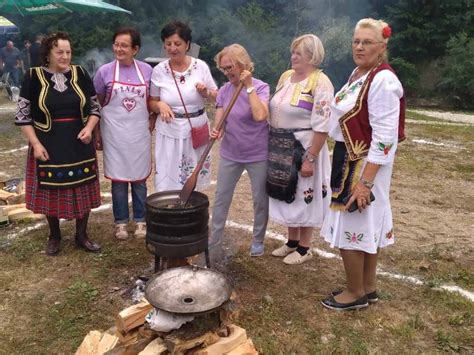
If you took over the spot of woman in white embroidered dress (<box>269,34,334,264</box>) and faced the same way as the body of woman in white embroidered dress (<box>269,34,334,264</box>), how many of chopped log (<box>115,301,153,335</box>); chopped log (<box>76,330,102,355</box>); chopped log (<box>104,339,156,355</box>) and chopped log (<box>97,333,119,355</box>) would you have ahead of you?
4

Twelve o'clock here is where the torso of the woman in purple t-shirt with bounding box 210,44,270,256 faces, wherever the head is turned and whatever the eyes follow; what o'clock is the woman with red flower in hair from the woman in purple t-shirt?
The woman with red flower in hair is roughly at 9 o'clock from the woman in purple t-shirt.

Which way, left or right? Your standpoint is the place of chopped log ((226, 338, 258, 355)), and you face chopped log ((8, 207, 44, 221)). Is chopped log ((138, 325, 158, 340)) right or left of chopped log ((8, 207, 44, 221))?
left

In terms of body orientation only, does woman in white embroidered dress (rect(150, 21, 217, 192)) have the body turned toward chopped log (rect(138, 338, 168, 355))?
yes

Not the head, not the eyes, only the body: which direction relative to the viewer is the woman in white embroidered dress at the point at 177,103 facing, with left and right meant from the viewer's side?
facing the viewer

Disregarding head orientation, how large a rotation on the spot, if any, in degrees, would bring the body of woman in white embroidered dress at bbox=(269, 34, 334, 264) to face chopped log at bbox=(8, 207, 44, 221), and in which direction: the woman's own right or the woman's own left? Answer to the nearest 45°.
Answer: approximately 45° to the woman's own right

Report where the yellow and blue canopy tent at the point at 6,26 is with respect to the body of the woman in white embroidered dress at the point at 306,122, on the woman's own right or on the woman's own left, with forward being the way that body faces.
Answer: on the woman's own right

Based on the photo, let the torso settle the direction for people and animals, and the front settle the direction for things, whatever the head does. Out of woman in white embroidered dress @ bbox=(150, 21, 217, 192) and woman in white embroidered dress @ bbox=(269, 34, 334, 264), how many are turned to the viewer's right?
0

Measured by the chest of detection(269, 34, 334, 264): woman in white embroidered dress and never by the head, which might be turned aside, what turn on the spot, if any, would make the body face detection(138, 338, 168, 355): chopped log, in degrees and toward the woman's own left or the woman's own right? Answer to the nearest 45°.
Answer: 0° — they already face it

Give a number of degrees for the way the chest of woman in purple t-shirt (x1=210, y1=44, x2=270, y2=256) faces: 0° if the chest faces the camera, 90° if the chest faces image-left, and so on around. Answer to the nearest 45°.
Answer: approximately 45°

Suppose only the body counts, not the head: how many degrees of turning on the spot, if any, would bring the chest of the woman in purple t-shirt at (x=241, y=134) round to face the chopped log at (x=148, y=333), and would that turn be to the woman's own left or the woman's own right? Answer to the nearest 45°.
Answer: approximately 45° to the woman's own left

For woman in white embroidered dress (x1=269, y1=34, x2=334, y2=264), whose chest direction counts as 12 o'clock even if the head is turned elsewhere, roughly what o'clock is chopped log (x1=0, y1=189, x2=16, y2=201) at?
The chopped log is roughly at 2 o'clock from the woman in white embroidered dress.

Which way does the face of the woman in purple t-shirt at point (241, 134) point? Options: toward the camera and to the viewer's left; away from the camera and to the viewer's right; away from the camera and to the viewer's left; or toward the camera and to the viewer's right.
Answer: toward the camera and to the viewer's left

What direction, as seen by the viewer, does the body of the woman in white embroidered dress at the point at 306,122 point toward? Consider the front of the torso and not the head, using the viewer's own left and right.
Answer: facing the viewer and to the left of the viewer

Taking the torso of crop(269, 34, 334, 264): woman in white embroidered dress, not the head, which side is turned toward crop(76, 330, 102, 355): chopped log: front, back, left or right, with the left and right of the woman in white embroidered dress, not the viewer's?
front

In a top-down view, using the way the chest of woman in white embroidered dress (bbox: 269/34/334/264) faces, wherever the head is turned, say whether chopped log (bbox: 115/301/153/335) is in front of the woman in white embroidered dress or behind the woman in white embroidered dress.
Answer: in front
